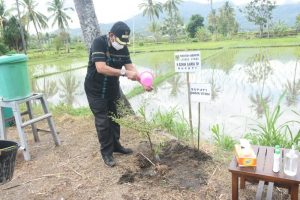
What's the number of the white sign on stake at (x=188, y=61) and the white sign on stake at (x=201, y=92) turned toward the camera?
2

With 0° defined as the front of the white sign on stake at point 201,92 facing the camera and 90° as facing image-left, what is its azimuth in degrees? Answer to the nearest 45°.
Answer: approximately 0°

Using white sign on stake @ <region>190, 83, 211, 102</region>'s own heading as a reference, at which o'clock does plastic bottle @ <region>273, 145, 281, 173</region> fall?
The plastic bottle is roughly at 11 o'clock from the white sign on stake.

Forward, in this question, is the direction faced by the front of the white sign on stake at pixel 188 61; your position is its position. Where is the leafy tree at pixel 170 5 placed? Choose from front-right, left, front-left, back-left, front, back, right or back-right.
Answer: back

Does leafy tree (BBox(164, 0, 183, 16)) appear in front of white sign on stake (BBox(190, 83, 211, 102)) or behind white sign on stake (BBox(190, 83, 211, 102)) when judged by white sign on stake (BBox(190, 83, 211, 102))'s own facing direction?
behind

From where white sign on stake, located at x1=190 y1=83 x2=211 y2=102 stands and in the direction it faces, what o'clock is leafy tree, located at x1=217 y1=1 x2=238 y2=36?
The leafy tree is roughly at 6 o'clock from the white sign on stake.

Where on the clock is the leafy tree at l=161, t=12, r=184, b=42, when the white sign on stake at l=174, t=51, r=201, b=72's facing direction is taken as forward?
The leafy tree is roughly at 6 o'clock from the white sign on stake.

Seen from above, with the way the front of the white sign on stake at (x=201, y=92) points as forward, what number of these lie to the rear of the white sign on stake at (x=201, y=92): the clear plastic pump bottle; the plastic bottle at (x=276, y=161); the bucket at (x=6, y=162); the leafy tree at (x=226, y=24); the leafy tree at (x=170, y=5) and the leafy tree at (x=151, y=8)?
3

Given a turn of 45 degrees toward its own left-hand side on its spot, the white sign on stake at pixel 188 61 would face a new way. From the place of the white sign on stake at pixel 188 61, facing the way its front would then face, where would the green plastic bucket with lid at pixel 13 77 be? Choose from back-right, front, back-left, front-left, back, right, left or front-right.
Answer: back-right

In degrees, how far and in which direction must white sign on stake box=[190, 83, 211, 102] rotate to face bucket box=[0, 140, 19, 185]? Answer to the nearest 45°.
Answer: approximately 45° to its right

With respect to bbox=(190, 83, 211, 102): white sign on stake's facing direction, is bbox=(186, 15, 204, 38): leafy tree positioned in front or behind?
behind

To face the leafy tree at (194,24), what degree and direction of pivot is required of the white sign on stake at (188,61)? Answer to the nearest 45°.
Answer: approximately 180°

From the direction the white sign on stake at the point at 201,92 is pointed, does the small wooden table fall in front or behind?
in front

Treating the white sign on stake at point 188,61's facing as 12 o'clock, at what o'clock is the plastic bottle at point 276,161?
The plastic bottle is roughly at 11 o'clock from the white sign on stake.
